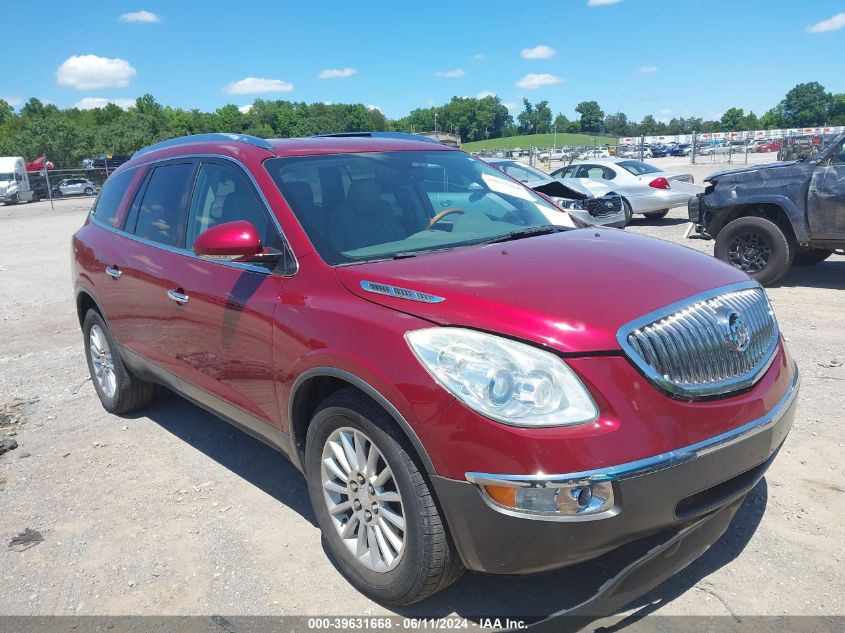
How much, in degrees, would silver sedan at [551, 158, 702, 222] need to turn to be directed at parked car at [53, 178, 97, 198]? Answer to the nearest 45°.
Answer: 0° — it already faces it

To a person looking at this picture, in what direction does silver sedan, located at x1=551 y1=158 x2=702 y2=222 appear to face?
facing away from the viewer and to the left of the viewer

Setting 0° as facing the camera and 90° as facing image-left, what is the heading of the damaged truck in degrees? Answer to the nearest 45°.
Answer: approximately 90°

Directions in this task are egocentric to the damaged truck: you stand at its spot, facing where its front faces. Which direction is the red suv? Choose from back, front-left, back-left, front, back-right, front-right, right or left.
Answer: left

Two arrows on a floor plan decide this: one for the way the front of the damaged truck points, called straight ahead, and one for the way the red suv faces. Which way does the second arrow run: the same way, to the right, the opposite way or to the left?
the opposite way

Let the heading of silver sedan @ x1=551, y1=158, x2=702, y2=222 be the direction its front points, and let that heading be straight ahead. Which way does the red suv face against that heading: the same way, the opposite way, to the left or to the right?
the opposite way

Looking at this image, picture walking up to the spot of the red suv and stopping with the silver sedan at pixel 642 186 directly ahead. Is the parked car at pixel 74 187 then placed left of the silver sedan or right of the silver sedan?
left

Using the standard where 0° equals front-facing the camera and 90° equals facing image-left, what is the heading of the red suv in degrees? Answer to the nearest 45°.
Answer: approximately 315°

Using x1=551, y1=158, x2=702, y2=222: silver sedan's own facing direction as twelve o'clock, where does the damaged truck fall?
The damaged truck is roughly at 7 o'clock from the silver sedan.

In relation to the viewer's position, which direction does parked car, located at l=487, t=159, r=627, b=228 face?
facing the viewer and to the right of the viewer

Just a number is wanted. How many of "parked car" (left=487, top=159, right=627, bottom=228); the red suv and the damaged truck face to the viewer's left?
1

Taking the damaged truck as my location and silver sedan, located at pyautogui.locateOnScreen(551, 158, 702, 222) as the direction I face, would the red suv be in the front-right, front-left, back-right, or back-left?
back-left

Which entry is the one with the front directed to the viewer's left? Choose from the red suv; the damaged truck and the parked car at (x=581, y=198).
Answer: the damaged truck
